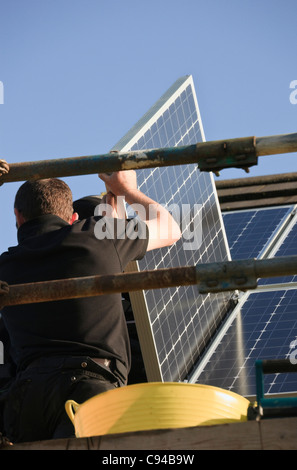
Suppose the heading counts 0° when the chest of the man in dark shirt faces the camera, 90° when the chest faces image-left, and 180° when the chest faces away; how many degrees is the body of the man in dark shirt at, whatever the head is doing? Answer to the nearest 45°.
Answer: approximately 180°

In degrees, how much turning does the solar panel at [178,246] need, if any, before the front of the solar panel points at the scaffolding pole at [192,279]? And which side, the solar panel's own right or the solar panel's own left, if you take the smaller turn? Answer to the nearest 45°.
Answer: approximately 45° to the solar panel's own right

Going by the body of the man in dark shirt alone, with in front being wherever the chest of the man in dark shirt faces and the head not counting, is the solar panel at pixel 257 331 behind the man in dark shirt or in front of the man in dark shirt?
in front

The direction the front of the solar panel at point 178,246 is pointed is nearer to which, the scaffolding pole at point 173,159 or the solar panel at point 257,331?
the scaffolding pole

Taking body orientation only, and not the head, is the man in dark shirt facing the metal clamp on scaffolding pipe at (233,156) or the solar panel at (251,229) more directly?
the solar panel

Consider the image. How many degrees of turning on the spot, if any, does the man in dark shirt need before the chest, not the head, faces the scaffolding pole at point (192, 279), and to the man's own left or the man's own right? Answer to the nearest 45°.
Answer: approximately 135° to the man's own right

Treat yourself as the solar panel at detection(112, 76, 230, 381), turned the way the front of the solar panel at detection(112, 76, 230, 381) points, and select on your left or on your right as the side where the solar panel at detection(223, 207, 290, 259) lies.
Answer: on your left

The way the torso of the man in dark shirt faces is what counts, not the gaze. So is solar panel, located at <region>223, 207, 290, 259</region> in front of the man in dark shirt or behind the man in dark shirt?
in front
